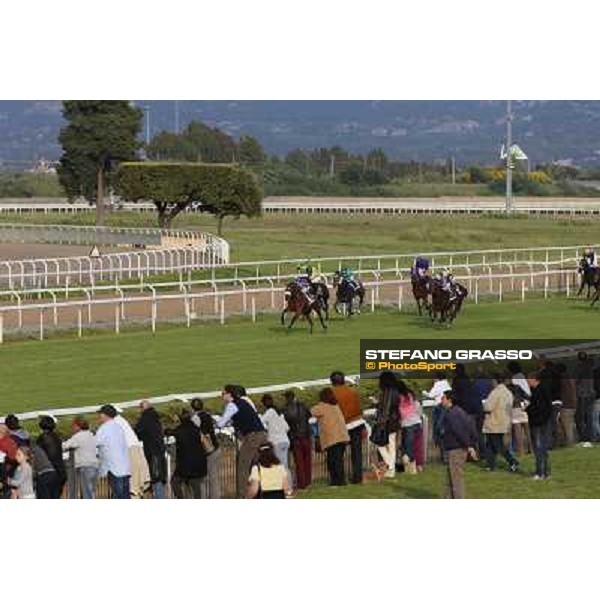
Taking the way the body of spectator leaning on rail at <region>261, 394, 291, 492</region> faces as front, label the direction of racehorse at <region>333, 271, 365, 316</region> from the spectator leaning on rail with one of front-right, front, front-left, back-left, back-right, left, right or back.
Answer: front-right

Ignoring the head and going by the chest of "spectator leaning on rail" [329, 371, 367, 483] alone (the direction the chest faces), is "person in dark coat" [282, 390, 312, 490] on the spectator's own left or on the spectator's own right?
on the spectator's own left

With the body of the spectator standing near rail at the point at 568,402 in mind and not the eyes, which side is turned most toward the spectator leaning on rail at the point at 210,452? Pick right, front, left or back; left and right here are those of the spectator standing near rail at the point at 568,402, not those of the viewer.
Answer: left

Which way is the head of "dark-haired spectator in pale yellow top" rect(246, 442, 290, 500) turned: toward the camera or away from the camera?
away from the camera

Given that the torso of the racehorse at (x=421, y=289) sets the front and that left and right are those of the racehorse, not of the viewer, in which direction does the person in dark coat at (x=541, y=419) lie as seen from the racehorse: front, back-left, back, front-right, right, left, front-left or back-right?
front-left

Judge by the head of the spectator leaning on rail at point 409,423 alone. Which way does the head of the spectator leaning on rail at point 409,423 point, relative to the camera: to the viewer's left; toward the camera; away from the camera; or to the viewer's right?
away from the camera

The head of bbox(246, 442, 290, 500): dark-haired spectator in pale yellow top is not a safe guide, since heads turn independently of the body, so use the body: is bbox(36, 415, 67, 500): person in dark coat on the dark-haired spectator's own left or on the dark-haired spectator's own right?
on the dark-haired spectator's own left

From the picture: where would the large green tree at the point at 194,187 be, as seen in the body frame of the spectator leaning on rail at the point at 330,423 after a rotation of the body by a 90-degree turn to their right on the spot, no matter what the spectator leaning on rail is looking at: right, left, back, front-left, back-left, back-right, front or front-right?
front-left

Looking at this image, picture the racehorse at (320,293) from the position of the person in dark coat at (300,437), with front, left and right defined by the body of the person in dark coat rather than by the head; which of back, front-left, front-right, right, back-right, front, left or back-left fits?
front-right

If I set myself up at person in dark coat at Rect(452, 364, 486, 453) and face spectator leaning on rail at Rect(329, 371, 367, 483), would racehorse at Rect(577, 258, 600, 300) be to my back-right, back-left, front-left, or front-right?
back-right

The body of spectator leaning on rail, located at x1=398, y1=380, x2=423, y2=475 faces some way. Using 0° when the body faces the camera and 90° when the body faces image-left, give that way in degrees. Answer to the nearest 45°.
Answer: approximately 135°

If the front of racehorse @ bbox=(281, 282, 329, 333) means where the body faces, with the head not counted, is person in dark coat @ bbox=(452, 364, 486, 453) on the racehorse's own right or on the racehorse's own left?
on the racehorse's own left

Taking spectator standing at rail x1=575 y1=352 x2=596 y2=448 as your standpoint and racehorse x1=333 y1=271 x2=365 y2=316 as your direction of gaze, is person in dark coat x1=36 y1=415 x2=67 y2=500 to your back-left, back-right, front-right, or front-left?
back-left

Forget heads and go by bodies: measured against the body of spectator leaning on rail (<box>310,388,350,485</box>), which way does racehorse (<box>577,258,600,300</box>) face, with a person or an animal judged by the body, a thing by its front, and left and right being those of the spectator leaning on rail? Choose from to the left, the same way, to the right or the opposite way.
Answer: to the left

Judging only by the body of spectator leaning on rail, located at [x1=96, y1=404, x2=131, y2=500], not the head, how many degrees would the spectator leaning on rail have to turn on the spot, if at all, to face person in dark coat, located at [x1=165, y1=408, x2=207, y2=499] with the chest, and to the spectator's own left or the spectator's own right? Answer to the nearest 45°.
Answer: approximately 135° to the spectator's own right

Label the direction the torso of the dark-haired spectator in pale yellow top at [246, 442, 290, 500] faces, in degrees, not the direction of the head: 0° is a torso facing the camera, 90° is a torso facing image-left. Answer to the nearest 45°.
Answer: approximately 180°

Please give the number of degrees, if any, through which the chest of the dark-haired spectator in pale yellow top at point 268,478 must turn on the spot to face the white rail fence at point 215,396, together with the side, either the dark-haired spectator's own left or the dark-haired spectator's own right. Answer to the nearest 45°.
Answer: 0° — they already face it

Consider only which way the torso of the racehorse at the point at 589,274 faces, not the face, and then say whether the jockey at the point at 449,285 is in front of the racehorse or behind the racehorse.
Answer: in front
